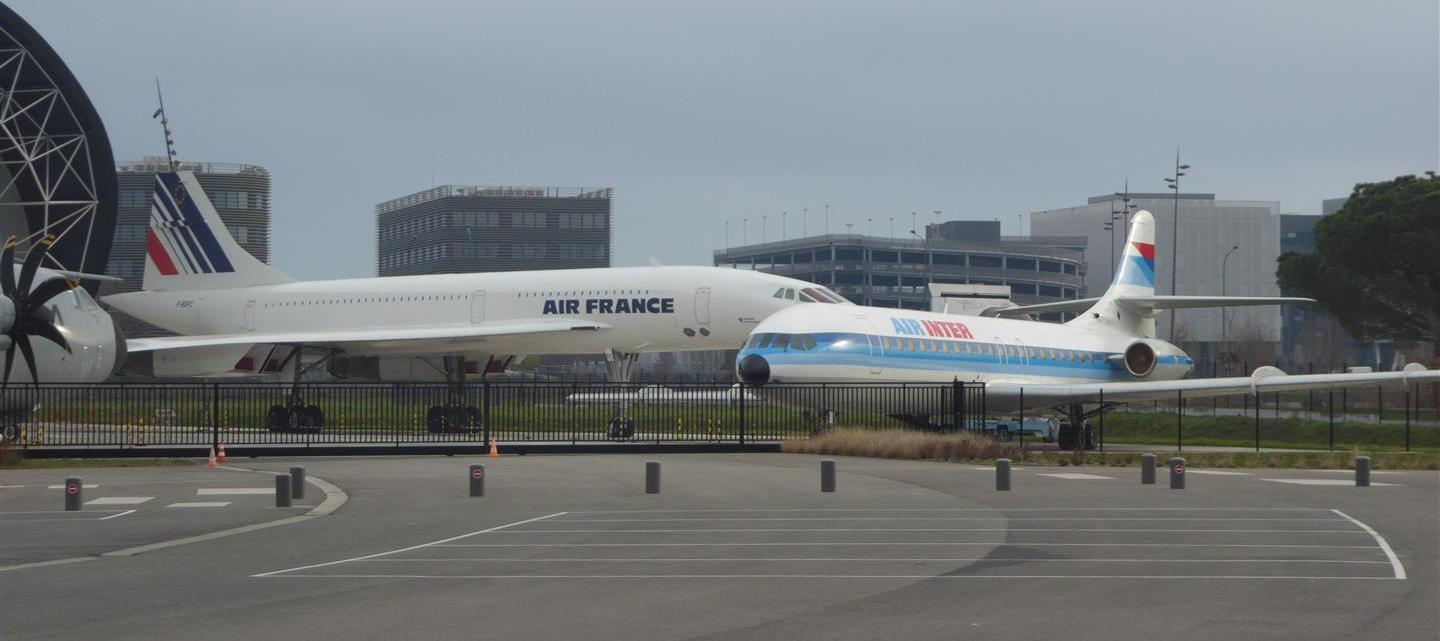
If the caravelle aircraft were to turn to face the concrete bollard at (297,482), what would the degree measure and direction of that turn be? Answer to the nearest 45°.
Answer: approximately 45° to its left

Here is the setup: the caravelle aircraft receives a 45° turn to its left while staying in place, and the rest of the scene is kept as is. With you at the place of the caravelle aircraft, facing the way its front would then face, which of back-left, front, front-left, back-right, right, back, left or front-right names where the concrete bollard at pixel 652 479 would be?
front

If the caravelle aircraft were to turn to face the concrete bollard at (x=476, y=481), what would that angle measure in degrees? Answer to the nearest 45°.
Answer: approximately 45° to its left

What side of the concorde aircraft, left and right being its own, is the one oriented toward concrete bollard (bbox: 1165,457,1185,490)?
front

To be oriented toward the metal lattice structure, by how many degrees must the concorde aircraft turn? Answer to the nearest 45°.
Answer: approximately 180°

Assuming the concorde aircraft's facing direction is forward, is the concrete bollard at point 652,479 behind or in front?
in front

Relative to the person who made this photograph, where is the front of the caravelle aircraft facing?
facing the viewer and to the left of the viewer

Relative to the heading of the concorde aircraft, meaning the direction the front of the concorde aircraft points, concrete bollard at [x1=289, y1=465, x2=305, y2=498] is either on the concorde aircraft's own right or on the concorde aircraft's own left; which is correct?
on the concorde aircraft's own right

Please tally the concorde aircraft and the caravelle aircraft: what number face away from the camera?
0

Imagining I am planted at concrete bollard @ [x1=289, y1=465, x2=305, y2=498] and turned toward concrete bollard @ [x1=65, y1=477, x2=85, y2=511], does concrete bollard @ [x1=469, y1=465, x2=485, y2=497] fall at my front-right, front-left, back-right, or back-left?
back-left

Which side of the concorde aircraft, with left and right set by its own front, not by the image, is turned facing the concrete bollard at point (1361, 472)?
front

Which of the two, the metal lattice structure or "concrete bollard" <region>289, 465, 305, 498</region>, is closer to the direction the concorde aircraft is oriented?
the concrete bollard

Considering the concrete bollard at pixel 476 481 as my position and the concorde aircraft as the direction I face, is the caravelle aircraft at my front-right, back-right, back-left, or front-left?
front-right

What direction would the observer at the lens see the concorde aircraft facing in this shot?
facing the viewer and to the right of the viewer
